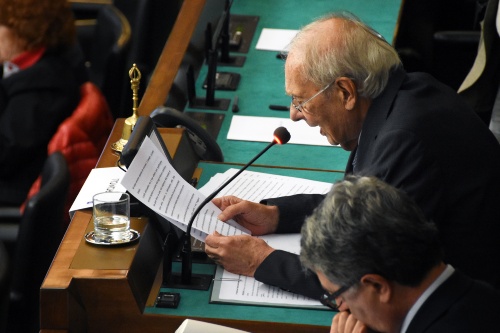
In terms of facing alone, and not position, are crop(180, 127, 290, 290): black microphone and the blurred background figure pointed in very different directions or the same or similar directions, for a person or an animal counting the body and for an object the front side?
very different directions

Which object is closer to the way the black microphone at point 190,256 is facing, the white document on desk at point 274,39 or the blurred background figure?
the white document on desk

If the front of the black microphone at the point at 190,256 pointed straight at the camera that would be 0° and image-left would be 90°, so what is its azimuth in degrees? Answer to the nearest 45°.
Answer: approximately 270°

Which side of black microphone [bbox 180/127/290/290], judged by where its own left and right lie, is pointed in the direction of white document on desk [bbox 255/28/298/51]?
left

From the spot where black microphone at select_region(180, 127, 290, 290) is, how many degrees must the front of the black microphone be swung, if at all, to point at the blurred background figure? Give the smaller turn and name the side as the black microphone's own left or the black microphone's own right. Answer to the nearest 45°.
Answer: approximately 135° to the black microphone's own left

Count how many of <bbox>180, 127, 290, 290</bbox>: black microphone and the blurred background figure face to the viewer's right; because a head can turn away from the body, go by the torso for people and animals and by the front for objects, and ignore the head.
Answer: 1
